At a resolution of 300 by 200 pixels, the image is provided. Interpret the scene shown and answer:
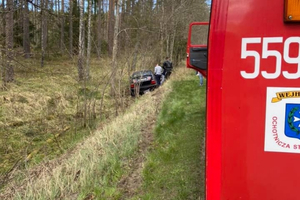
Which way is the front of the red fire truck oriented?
away from the camera
